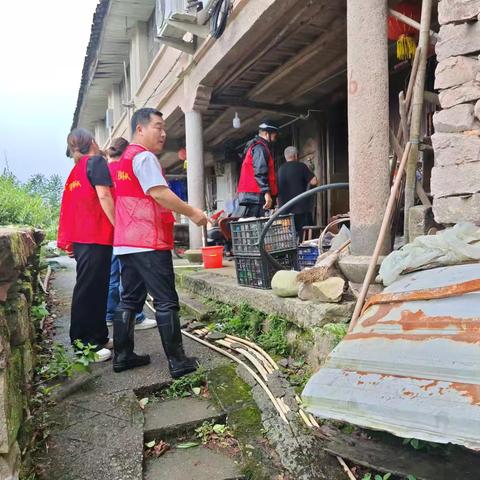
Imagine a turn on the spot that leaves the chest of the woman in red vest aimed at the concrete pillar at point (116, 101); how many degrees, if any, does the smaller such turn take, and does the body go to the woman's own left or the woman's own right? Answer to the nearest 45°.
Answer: approximately 45° to the woman's own left

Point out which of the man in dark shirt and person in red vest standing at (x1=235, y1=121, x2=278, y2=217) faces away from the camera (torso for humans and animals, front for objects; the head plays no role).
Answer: the man in dark shirt

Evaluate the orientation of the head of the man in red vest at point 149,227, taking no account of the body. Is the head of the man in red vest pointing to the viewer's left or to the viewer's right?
to the viewer's right

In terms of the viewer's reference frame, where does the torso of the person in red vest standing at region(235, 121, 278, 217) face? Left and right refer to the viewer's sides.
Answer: facing to the right of the viewer
